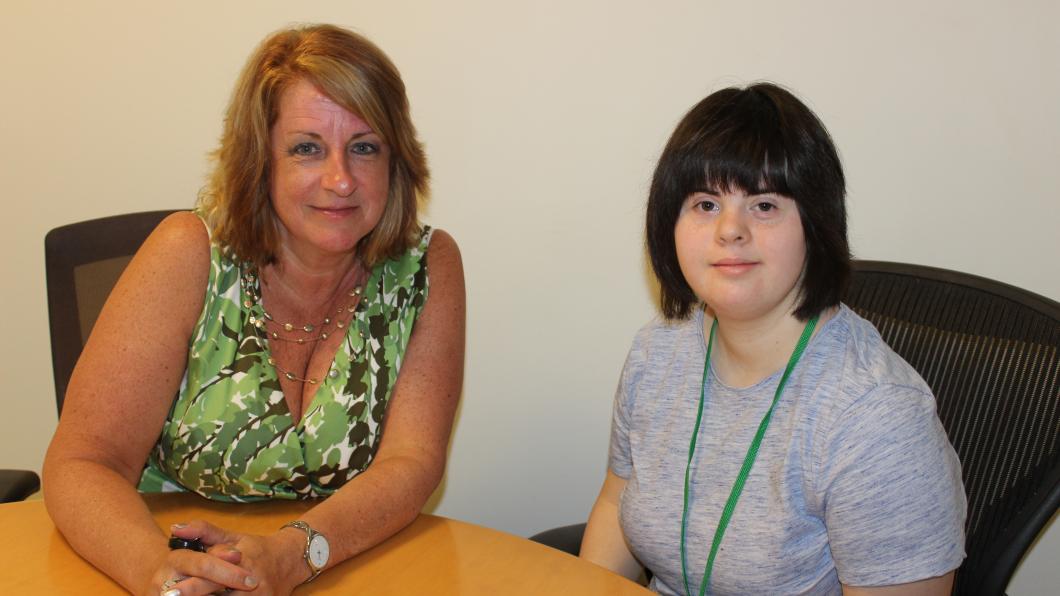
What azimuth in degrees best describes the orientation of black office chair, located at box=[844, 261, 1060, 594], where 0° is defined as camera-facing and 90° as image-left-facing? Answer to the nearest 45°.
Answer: approximately 45°

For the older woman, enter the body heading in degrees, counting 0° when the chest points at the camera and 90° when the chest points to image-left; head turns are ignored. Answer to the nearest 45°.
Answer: approximately 0°

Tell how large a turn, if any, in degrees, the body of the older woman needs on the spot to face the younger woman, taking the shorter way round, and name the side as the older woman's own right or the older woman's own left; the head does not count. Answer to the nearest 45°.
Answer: approximately 45° to the older woman's own left
